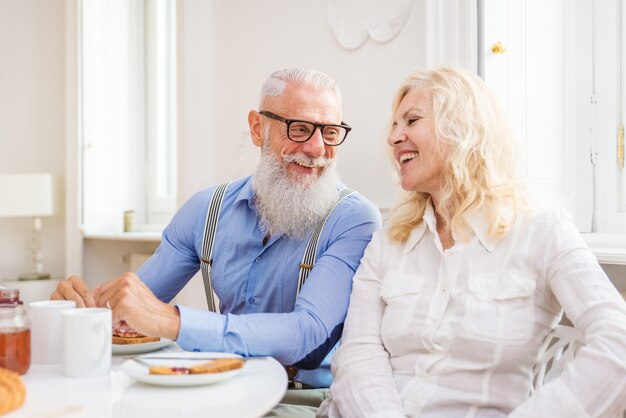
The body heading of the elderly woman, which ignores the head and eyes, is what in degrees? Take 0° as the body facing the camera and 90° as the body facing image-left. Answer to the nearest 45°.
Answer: approximately 45°
